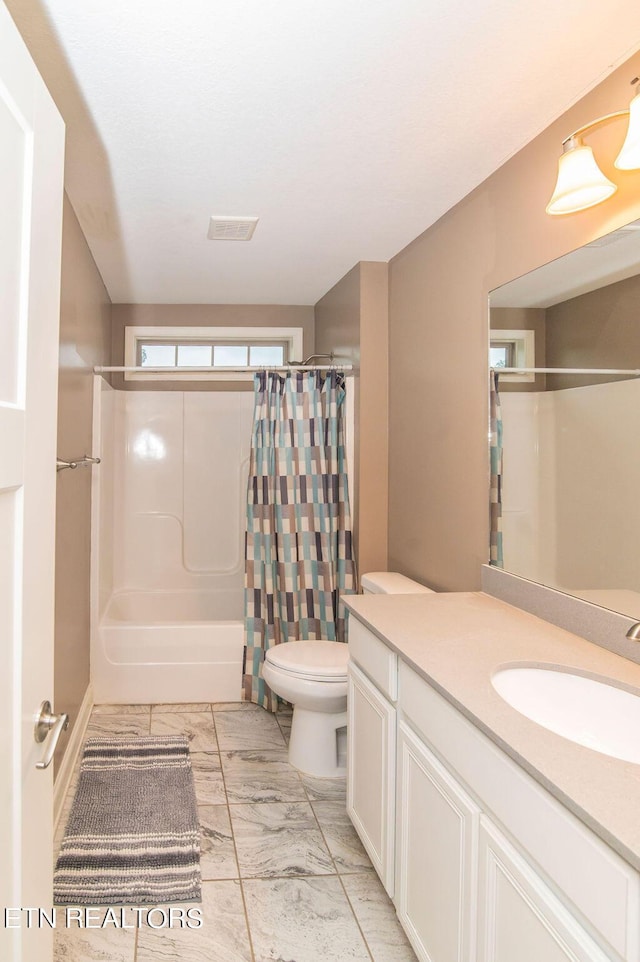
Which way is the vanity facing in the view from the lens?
facing the viewer and to the left of the viewer

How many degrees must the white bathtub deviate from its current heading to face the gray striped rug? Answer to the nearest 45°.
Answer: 0° — it already faces it

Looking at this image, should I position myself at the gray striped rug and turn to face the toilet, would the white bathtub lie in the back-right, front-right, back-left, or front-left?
front-left

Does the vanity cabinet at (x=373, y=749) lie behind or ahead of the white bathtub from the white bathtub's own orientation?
ahead

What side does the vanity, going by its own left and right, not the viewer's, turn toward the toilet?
right

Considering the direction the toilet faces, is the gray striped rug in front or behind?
in front

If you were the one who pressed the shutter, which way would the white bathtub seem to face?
facing the viewer

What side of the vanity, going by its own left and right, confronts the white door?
front

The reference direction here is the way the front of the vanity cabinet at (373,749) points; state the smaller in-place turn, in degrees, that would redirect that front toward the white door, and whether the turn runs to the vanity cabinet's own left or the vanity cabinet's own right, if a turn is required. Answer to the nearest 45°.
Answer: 0° — it already faces it

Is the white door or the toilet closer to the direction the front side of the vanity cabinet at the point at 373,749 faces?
the white door
